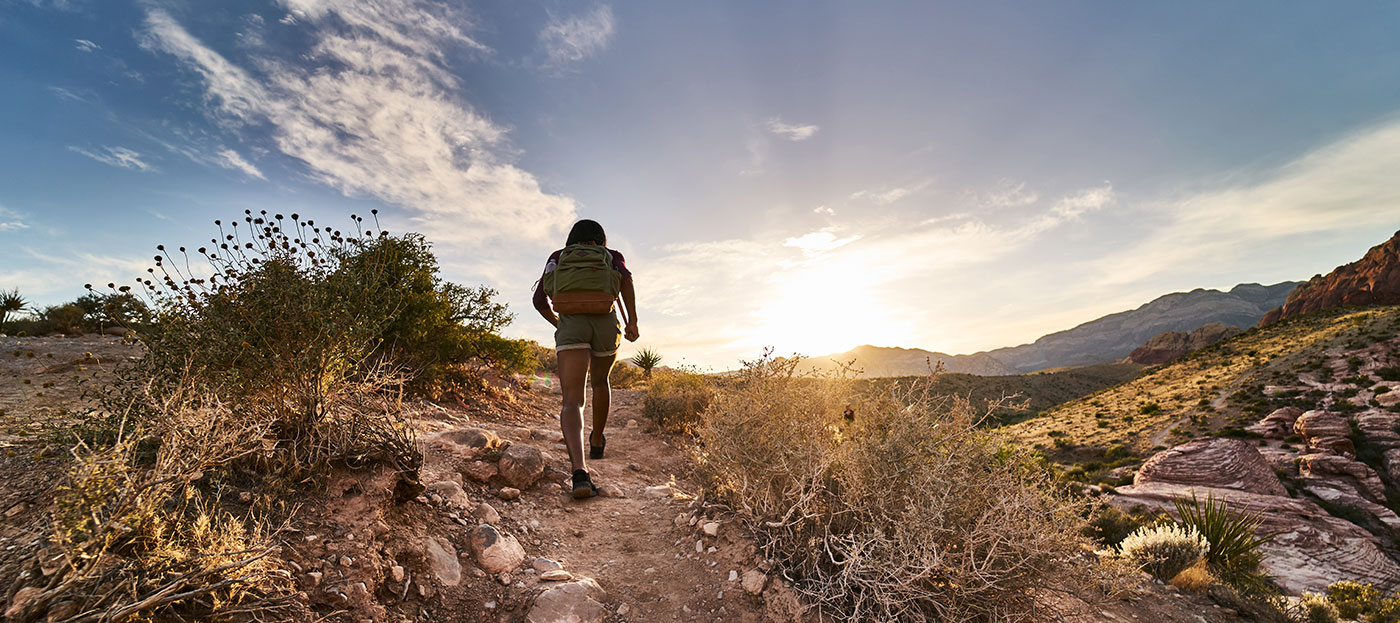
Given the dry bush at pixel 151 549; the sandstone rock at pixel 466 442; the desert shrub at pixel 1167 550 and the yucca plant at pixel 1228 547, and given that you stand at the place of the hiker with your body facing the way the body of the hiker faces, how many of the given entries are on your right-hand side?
2

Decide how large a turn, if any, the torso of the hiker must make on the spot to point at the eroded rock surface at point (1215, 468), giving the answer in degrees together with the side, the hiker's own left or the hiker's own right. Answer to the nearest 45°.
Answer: approximately 45° to the hiker's own right

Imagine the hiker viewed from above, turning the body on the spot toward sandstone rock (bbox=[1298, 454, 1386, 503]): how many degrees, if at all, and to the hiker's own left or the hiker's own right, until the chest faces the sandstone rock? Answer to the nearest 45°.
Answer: approximately 90° to the hiker's own right

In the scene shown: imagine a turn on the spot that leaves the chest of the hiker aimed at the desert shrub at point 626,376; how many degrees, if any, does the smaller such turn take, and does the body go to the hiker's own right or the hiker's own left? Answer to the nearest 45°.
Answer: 0° — they already face it

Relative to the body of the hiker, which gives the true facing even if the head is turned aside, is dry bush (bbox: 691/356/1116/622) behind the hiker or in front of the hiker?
behind

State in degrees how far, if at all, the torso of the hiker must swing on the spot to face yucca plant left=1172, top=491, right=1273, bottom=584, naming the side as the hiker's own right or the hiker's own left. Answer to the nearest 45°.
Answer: approximately 90° to the hiker's own right

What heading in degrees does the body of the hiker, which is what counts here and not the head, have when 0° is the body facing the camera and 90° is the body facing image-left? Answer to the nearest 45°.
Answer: approximately 180°

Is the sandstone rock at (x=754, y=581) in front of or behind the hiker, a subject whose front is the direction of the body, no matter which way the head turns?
behind

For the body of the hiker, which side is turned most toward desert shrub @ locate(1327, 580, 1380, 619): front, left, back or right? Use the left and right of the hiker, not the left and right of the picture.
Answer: right

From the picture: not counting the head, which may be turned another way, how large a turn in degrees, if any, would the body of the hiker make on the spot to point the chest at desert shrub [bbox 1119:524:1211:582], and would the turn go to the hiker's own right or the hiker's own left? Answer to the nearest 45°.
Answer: approximately 90° to the hiker's own right

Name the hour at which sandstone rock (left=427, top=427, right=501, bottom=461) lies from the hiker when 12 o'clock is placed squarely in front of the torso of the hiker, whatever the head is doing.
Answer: The sandstone rock is roughly at 10 o'clock from the hiker.
